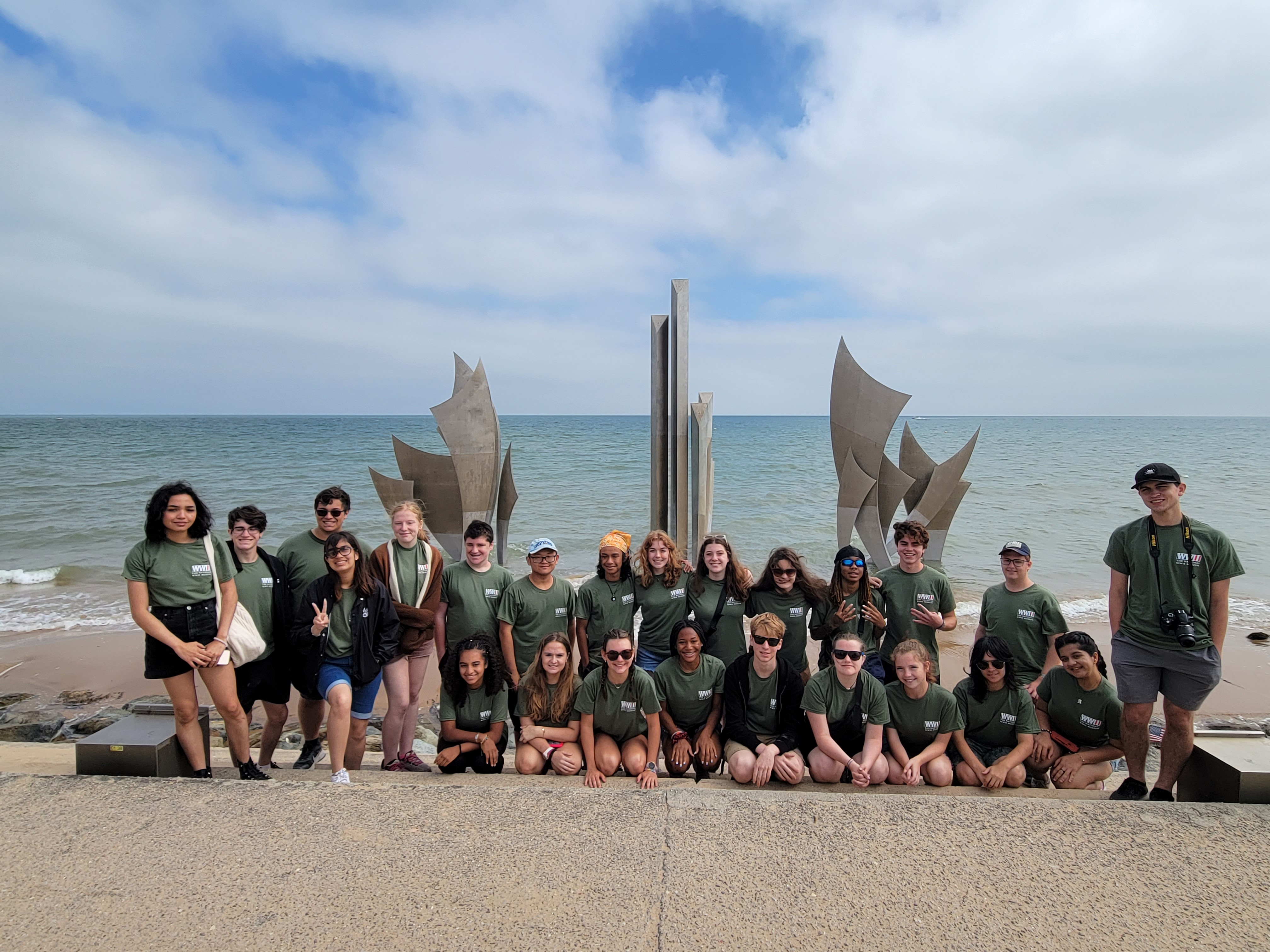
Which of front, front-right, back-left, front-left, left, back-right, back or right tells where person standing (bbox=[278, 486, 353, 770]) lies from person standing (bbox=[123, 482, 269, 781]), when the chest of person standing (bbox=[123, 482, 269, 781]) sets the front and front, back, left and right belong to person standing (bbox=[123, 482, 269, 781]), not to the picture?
back-left

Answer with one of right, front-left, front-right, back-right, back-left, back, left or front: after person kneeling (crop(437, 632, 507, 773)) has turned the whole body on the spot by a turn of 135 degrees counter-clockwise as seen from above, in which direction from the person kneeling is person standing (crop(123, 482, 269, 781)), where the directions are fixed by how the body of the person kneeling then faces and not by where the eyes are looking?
back-left

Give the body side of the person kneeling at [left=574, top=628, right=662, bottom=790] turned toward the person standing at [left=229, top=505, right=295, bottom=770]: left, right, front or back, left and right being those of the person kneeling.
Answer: right

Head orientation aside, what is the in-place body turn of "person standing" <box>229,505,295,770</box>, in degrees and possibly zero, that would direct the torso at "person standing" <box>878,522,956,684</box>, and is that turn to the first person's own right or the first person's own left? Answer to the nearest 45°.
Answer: approximately 90° to the first person's own left

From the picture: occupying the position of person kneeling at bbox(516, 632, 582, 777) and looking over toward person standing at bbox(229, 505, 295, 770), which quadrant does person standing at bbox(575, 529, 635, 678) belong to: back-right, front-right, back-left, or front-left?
back-right

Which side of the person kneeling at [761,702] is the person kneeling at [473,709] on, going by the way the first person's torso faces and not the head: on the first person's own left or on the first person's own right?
on the first person's own right

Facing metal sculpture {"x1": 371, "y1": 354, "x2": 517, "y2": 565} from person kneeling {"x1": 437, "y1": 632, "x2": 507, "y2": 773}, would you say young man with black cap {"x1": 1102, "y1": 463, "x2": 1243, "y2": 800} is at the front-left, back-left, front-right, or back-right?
back-right

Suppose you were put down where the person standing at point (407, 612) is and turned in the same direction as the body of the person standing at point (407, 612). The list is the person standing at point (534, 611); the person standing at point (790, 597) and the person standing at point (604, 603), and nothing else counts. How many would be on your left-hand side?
3
